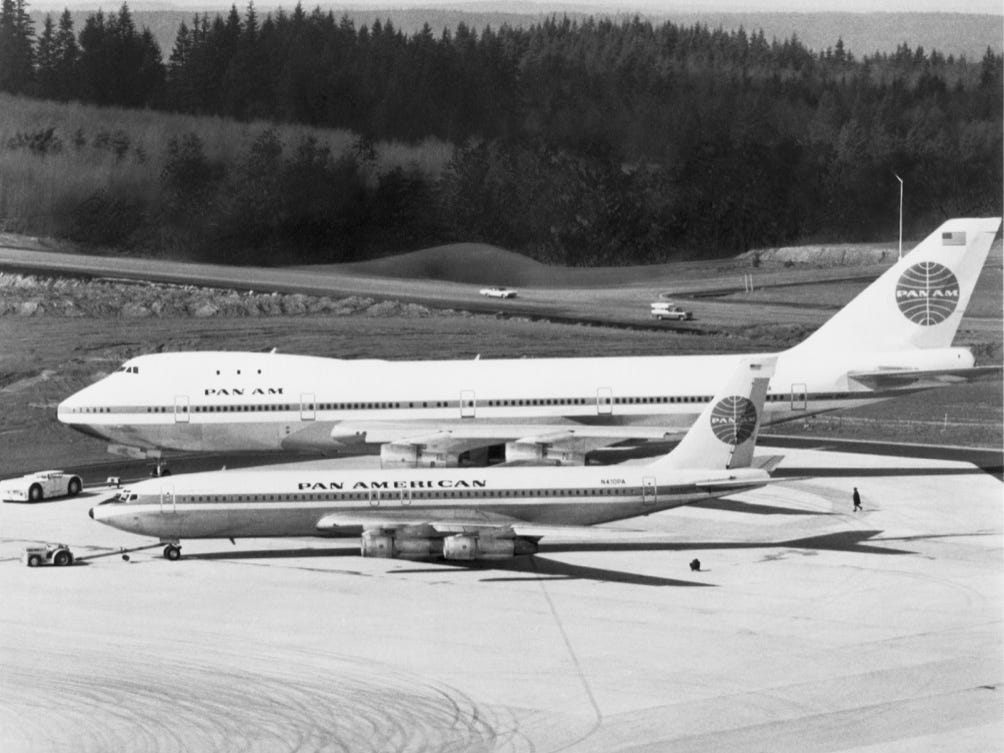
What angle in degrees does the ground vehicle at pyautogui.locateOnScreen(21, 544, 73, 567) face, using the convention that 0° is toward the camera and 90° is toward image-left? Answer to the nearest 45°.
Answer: approximately 90°

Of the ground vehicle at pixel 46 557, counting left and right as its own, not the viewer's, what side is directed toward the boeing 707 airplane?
back

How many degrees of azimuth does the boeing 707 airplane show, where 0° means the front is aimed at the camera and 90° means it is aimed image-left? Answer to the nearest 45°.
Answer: approximately 90°

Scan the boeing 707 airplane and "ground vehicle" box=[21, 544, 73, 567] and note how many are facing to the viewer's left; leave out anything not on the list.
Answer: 2

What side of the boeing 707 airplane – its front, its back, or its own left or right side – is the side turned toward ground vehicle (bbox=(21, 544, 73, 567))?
front
